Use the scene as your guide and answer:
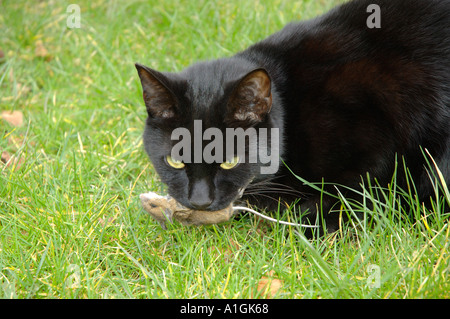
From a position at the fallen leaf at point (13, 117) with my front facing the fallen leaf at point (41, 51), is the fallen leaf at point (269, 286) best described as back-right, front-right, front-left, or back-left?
back-right

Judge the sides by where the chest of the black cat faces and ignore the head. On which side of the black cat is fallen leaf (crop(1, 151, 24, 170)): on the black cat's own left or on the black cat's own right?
on the black cat's own right

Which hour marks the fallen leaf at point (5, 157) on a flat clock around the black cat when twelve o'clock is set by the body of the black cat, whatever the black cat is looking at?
The fallen leaf is roughly at 2 o'clock from the black cat.

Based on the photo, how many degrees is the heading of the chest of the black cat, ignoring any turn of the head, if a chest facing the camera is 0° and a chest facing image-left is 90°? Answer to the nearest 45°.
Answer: approximately 45°

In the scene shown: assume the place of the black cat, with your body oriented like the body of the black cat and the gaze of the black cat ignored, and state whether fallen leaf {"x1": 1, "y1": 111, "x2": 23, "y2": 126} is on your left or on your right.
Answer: on your right
